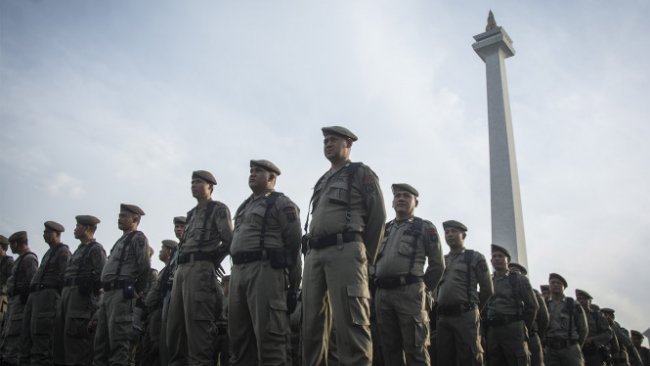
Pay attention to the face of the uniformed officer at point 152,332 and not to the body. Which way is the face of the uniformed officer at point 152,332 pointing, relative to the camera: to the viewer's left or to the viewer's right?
to the viewer's left

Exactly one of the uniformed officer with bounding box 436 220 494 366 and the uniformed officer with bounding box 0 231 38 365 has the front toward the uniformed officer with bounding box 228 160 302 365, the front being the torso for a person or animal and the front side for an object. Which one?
the uniformed officer with bounding box 436 220 494 366

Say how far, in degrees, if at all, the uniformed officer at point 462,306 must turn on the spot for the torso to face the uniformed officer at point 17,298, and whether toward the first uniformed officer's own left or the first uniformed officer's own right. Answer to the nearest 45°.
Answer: approximately 45° to the first uniformed officer's own right

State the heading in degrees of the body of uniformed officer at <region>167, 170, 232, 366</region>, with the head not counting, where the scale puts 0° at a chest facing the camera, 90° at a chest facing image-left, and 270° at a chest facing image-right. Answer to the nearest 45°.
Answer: approximately 45°

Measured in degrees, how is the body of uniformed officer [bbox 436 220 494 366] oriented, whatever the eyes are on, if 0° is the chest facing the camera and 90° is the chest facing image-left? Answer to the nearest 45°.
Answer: approximately 45°

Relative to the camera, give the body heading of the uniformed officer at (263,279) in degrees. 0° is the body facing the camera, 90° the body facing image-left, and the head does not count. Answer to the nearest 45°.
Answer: approximately 45°

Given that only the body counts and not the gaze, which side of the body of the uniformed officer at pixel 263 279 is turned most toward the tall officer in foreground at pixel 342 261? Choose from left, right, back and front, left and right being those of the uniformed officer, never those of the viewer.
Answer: left

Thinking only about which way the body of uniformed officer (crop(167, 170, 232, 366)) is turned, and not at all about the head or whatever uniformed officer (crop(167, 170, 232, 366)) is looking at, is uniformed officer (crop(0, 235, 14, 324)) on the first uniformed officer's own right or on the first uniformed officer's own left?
on the first uniformed officer's own right

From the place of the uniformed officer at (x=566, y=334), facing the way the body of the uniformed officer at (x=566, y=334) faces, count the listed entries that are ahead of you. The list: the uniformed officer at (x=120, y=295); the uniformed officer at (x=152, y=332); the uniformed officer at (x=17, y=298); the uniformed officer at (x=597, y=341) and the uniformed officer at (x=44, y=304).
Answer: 4

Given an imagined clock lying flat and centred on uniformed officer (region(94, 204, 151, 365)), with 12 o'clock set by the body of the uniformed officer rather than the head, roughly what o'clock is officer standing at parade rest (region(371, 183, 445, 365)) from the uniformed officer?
The officer standing at parade rest is roughly at 9 o'clock from the uniformed officer.
